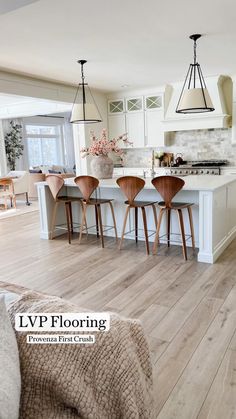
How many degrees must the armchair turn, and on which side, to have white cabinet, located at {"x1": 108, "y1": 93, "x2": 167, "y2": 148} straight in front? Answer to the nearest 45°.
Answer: approximately 135° to its left

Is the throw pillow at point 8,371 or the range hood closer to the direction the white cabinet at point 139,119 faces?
the throw pillow

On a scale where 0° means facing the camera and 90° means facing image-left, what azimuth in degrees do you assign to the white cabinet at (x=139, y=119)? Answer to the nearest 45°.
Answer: approximately 45°

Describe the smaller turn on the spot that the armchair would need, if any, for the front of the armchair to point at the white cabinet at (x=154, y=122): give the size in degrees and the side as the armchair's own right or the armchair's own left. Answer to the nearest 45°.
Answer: approximately 135° to the armchair's own left
